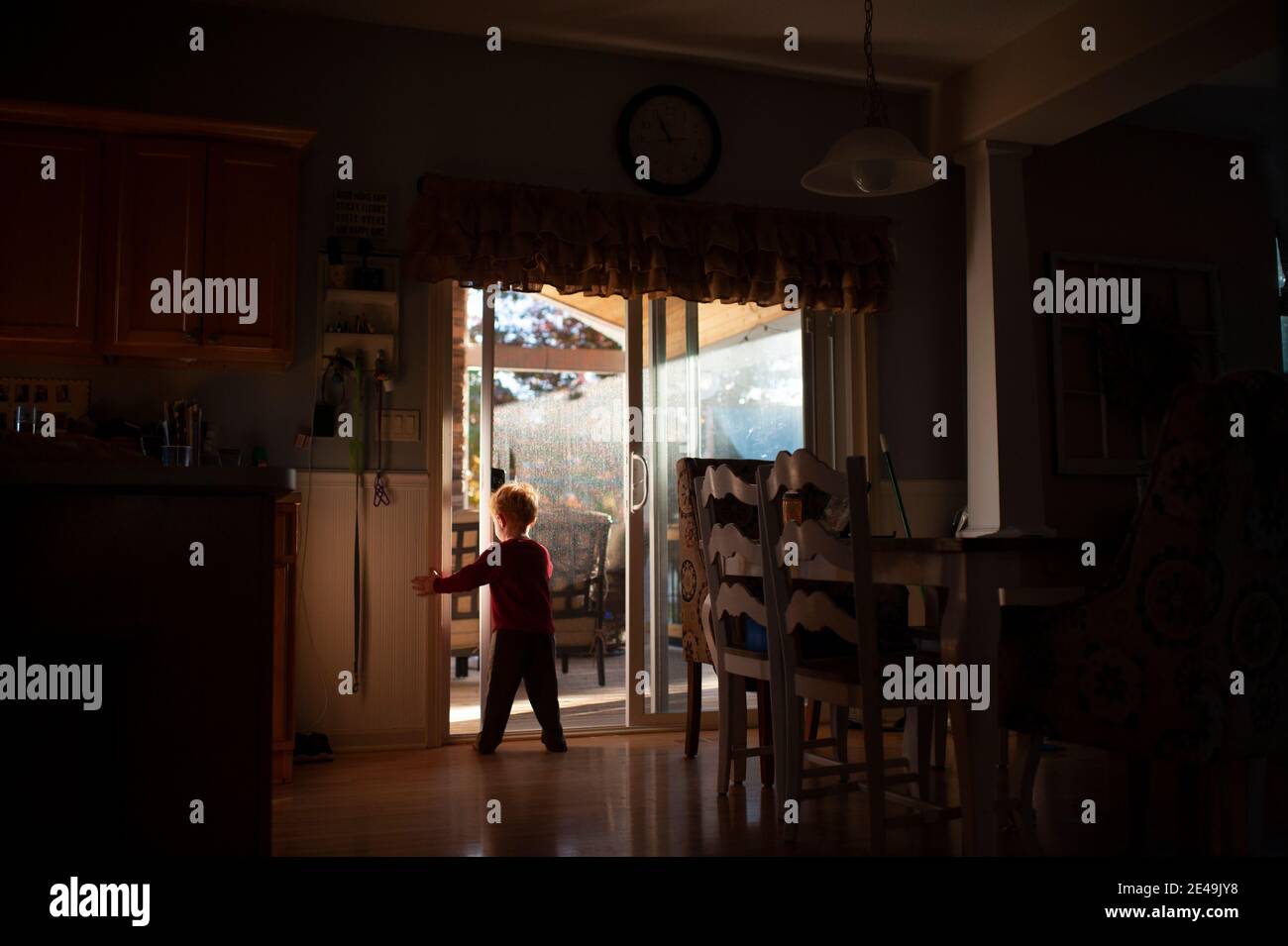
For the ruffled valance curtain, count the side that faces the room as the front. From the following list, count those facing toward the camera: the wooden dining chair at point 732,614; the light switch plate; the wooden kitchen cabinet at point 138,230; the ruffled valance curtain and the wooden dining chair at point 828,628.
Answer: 3

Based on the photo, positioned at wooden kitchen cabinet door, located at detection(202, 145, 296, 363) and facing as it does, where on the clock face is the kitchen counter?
The kitchen counter is roughly at 12 o'clock from the wooden kitchen cabinet door.

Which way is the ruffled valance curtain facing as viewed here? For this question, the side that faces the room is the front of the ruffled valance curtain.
toward the camera

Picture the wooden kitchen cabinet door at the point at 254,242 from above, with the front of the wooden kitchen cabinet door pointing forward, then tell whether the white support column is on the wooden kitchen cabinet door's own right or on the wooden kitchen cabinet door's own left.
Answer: on the wooden kitchen cabinet door's own left

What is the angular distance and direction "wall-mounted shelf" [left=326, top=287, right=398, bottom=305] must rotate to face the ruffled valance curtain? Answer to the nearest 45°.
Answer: approximately 90° to its left

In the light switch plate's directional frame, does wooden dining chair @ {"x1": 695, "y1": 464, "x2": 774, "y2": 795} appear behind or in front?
in front

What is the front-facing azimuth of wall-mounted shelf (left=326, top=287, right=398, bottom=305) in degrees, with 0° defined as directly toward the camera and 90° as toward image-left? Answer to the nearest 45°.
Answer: approximately 0°

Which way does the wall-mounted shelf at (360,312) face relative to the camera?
toward the camera

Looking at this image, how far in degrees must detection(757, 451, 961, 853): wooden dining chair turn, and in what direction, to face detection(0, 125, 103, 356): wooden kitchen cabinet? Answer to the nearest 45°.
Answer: approximately 135° to its left
